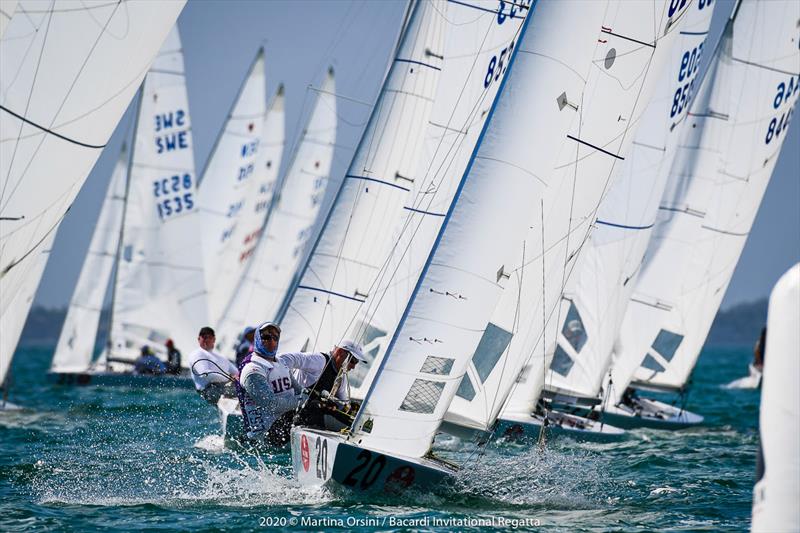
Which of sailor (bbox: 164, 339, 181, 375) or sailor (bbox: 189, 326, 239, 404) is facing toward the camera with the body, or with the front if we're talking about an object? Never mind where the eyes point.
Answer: sailor (bbox: 189, 326, 239, 404)

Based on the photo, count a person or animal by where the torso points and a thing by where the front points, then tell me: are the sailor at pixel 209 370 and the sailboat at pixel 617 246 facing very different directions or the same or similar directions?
same or similar directions

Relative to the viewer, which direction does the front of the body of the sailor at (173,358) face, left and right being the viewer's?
facing to the left of the viewer

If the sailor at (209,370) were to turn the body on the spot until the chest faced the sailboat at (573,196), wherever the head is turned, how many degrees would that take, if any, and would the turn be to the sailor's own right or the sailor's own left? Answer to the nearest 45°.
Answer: approximately 45° to the sailor's own left

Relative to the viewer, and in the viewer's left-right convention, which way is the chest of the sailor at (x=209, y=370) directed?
facing the viewer

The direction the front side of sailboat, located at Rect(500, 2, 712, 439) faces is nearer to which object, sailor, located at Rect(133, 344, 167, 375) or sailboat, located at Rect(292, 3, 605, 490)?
the sailboat

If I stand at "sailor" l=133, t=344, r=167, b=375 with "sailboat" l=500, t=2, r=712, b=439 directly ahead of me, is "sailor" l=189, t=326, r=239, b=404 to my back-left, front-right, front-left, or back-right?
front-right

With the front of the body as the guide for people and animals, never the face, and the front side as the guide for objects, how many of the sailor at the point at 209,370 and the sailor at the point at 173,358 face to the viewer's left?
1
